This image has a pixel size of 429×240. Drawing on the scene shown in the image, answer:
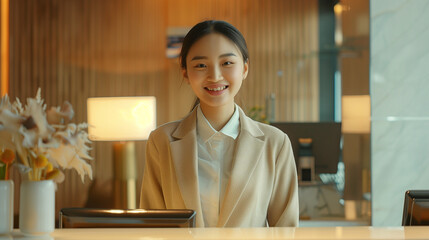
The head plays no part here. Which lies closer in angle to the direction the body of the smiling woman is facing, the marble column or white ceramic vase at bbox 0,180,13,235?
the white ceramic vase

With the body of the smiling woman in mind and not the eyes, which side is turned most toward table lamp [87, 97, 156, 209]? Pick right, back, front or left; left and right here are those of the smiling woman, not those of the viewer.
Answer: back

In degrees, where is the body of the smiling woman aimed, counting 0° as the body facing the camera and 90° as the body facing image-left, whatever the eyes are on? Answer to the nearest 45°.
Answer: approximately 0°

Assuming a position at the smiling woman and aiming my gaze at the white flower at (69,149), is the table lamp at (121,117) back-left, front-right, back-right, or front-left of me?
back-right

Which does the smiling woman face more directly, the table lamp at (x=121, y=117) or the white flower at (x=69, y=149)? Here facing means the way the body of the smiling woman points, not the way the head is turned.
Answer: the white flower

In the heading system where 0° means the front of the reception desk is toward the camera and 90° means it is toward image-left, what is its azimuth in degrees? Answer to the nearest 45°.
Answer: approximately 0°

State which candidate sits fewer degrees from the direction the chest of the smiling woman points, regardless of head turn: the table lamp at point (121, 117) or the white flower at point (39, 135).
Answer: the white flower
